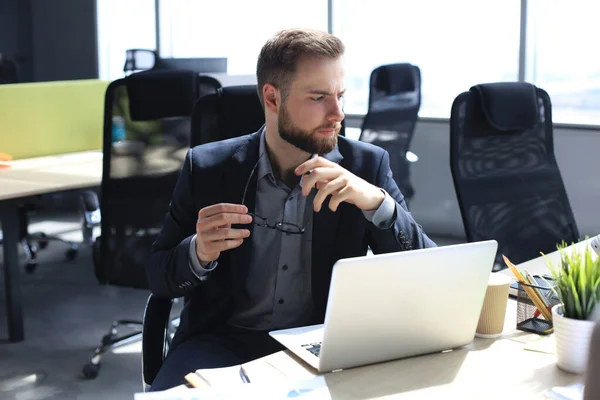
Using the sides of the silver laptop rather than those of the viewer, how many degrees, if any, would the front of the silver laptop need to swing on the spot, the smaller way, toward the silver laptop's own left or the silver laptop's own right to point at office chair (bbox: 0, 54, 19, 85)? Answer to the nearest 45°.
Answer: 0° — it already faces it

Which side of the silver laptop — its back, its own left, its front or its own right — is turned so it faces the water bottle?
front

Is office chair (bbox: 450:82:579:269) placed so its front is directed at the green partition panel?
no

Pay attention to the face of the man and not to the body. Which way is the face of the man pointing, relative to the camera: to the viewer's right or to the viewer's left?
to the viewer's right

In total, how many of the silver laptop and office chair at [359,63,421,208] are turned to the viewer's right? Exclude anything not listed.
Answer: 0

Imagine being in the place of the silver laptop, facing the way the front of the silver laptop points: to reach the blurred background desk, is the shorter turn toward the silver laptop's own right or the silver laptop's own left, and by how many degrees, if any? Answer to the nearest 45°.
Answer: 0° — it already faces it

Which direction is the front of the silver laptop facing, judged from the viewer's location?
facing away from the viewer and to the left of the viewer
